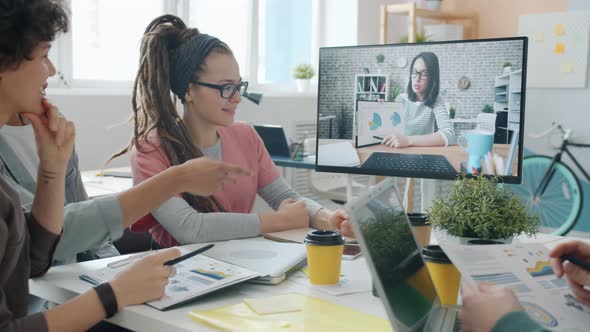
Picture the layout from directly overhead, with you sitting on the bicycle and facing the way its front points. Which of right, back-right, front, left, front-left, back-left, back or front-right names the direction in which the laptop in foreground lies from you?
left

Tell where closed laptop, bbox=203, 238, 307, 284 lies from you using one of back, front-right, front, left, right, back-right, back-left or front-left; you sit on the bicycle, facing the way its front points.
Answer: left

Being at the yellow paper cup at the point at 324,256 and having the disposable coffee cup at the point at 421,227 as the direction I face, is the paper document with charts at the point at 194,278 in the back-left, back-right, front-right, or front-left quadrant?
back-left

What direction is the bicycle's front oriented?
to the viewer's left

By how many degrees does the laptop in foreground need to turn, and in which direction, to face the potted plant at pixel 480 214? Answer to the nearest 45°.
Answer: approximately 135° to its left

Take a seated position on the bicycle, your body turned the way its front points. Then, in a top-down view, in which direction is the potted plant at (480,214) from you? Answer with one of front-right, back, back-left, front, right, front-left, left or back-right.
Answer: left
